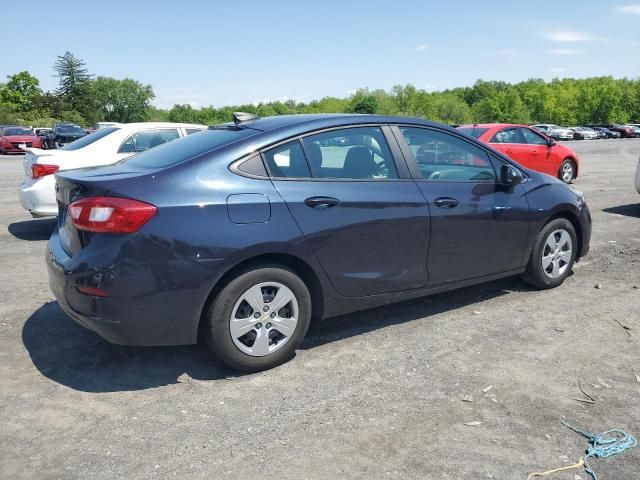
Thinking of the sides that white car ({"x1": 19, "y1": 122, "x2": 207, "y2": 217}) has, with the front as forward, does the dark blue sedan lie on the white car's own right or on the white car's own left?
on the white car's own right

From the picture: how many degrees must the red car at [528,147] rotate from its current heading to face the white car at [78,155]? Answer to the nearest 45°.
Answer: approximately 180°

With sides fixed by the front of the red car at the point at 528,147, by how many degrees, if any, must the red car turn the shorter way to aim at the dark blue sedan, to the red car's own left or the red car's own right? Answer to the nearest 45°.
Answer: approximately 135° to the red car's own right

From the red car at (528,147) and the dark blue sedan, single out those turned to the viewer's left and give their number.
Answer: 0

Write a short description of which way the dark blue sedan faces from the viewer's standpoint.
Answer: facing away from the viewer and to the right of the viewer

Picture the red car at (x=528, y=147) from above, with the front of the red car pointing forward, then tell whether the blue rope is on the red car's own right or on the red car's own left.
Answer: on the red car's own right

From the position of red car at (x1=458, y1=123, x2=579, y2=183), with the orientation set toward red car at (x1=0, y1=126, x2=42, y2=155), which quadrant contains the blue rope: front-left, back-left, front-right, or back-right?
back-left

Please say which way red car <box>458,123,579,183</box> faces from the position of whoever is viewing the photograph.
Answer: facing away from the viewer and to the right of the viewer

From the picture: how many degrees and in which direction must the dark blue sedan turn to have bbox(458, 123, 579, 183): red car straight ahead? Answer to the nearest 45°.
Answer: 0° — it already faces it

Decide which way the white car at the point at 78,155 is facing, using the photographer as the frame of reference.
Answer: facing away from the viewer and to the right of the viewer

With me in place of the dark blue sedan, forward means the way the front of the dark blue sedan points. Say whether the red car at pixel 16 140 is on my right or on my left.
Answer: on my left

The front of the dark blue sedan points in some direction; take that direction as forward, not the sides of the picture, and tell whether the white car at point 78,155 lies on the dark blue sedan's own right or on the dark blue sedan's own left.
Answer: on the dark blue sedan's own left
